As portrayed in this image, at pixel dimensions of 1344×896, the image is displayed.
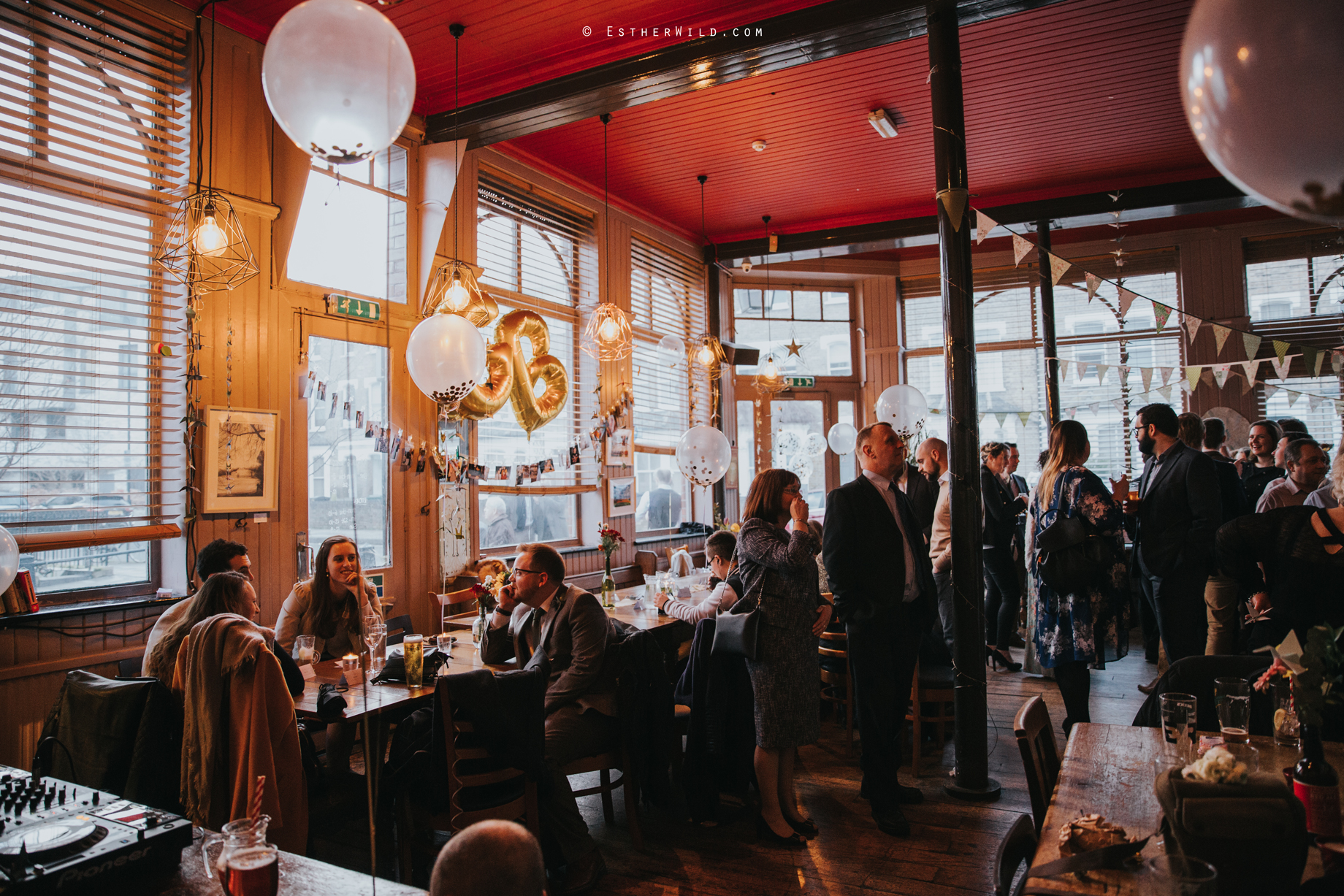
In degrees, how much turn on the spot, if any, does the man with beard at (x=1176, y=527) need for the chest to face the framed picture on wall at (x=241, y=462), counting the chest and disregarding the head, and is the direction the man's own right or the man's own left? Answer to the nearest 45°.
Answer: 0° — they already face it

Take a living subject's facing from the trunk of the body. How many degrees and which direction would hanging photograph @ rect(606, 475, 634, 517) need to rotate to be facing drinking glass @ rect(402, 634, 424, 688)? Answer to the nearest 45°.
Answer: approximately 45° to its right

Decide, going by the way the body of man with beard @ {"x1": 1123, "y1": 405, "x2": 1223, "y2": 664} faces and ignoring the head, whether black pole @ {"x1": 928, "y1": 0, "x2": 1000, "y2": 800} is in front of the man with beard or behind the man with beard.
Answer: in front

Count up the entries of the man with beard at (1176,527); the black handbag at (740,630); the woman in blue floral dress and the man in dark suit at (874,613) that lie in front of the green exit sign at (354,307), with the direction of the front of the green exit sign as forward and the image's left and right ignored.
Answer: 4

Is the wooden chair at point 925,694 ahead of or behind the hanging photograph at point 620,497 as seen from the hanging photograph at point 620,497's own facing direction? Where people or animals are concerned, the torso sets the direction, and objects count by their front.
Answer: ahead

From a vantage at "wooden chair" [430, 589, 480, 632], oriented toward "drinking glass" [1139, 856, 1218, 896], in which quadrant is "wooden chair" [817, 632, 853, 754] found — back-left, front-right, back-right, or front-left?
front-left

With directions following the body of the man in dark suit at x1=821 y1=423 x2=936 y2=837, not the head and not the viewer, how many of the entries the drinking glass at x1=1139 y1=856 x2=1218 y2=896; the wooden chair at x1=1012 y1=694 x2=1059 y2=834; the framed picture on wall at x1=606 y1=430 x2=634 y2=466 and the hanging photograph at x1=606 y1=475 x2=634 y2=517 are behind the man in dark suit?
2

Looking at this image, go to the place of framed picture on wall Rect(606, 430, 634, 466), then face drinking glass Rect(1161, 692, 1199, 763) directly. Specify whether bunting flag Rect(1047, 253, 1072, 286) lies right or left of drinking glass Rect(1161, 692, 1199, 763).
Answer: left
